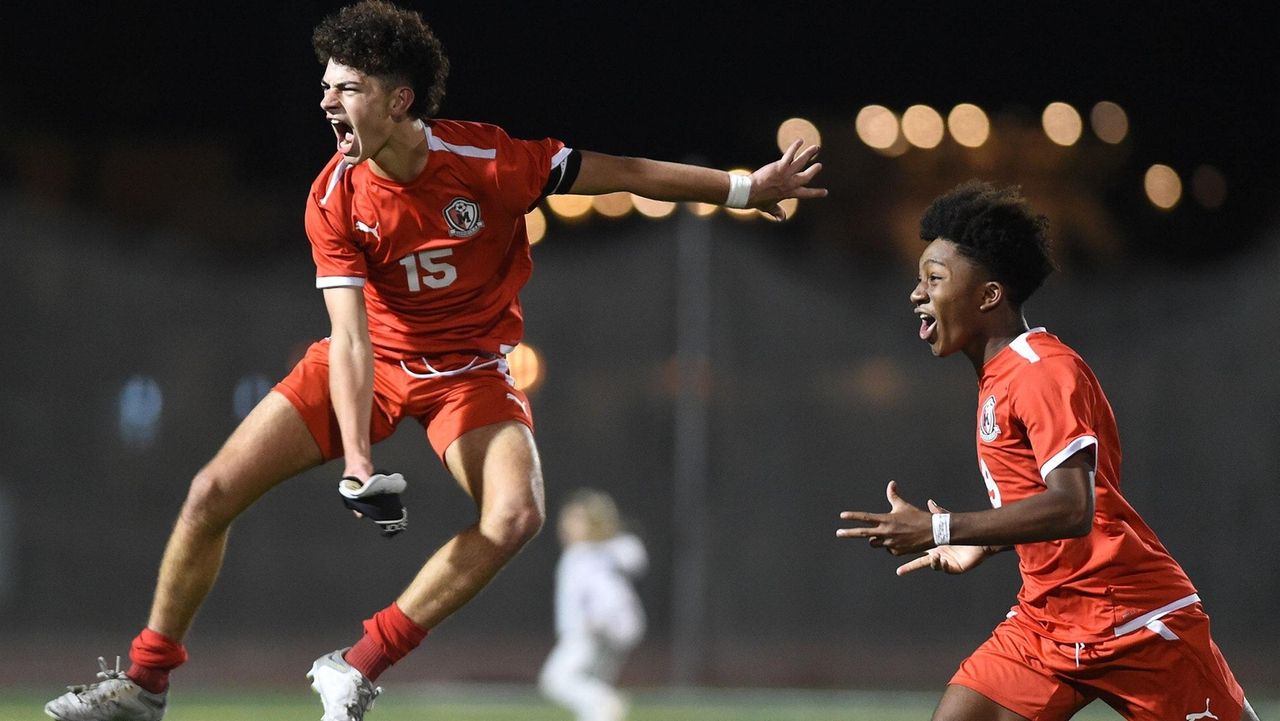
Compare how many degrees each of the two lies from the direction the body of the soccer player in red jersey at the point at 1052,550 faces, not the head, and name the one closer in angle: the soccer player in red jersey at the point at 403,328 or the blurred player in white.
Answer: the soccer player in red jersey

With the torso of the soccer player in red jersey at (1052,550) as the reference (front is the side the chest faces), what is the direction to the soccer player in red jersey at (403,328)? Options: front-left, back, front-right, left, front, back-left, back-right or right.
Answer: front

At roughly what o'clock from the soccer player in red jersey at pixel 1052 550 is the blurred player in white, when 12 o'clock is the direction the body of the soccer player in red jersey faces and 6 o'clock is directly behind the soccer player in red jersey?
The blurred player in white is roughly at 2 o'clock from the soccer player in red jersey.

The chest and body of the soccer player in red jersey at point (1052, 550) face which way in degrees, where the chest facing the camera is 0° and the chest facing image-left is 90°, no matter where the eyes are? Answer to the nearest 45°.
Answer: approximately 90°

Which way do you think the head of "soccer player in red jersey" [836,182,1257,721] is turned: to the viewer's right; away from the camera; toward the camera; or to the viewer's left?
to the viewer's left

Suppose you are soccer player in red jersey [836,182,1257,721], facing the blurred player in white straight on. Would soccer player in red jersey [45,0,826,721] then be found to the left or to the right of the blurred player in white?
left
